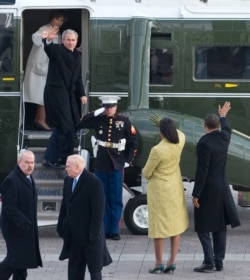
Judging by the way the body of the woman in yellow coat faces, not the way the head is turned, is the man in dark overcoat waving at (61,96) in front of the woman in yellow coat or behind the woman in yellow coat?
in front

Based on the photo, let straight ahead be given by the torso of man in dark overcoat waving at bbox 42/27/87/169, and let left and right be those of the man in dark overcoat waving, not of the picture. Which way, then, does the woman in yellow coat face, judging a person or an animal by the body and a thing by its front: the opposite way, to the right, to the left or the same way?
the opposite way

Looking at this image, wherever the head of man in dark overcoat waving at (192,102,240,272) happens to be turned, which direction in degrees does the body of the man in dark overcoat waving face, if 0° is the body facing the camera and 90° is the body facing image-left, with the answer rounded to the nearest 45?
approximately 135°

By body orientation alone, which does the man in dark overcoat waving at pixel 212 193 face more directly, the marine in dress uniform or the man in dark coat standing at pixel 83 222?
the marine in dress uniform

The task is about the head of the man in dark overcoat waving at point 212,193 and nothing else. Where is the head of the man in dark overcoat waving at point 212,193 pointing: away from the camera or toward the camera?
away from the camera

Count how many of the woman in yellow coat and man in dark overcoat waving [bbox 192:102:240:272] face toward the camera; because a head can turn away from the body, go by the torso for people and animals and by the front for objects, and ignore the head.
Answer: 0

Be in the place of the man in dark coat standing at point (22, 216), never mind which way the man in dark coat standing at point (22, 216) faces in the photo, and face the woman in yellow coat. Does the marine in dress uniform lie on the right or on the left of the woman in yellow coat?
left

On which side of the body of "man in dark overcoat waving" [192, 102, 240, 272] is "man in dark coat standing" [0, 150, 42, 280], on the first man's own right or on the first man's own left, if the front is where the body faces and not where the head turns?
on the first man's own left
